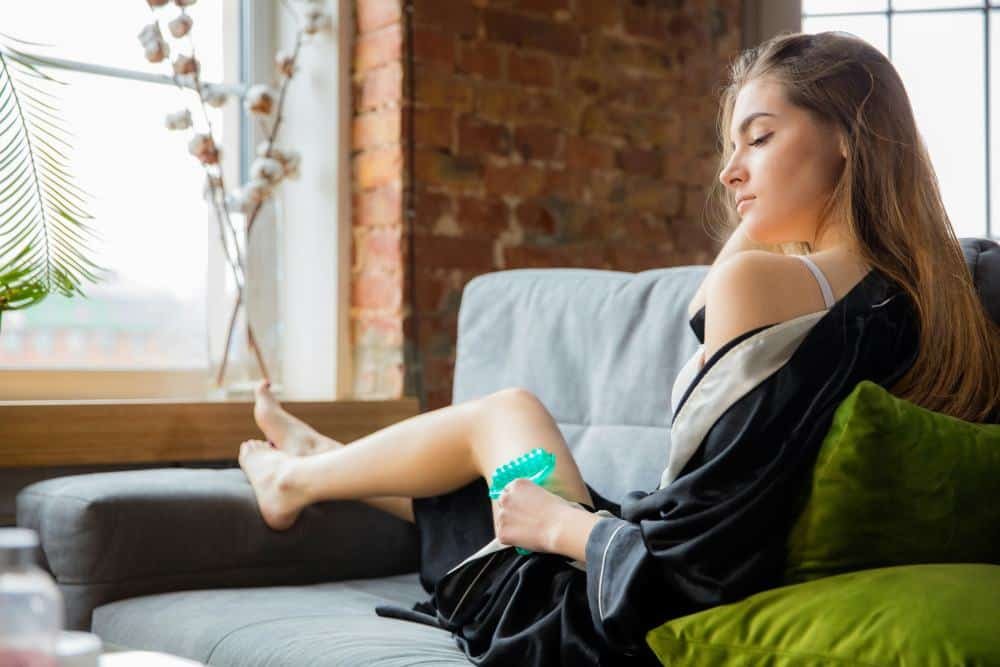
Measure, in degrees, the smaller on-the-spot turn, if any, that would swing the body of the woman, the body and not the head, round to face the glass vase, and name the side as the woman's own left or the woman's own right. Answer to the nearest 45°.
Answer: approximately 45° to the woman's own right

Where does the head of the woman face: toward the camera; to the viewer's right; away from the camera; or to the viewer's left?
to the viewer's left

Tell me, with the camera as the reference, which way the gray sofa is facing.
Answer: facing the viewer and to the left of the viewer

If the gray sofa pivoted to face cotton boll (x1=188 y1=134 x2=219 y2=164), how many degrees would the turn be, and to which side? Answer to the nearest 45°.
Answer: approximately 90° to its right

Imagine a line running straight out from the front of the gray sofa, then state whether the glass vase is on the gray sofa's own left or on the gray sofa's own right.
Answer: on the gray sofa's own right

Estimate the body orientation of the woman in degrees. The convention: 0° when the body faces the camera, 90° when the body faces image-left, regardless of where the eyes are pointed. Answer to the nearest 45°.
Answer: approximately 90°

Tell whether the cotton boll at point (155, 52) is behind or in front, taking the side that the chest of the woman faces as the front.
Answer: in front
